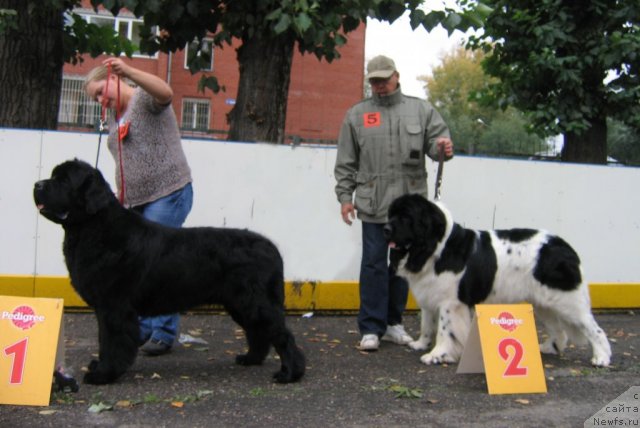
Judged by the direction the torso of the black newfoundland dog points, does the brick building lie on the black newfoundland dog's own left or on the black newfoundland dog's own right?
on the black newfoundland dog's own right

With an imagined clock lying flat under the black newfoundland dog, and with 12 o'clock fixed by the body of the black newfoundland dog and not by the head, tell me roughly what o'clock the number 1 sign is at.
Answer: The number 1 sign is roughly at 11 o'clock from the black newfoundland dog.

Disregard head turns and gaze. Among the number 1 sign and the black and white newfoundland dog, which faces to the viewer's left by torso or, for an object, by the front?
the black and white newfoundland dog

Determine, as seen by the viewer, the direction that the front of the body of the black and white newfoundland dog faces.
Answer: to the viewer's left

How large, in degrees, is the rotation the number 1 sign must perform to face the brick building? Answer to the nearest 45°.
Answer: approximately 180°

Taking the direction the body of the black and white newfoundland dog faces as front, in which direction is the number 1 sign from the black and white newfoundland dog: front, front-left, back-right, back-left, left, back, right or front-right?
front-left

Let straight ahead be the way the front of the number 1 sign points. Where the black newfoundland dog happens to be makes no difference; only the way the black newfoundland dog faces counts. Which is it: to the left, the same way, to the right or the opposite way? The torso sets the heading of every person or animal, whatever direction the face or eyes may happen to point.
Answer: to the right

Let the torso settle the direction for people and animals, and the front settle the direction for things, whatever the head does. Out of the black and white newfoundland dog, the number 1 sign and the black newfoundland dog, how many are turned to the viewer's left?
2

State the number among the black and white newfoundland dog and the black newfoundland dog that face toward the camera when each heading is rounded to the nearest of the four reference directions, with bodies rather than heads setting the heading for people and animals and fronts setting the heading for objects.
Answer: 0

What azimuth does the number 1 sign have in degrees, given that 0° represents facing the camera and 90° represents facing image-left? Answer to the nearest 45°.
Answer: approximately 0°

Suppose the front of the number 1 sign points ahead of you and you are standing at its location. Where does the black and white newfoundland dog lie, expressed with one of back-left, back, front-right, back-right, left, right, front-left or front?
left

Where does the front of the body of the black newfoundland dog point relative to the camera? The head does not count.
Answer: to the viewer's left
